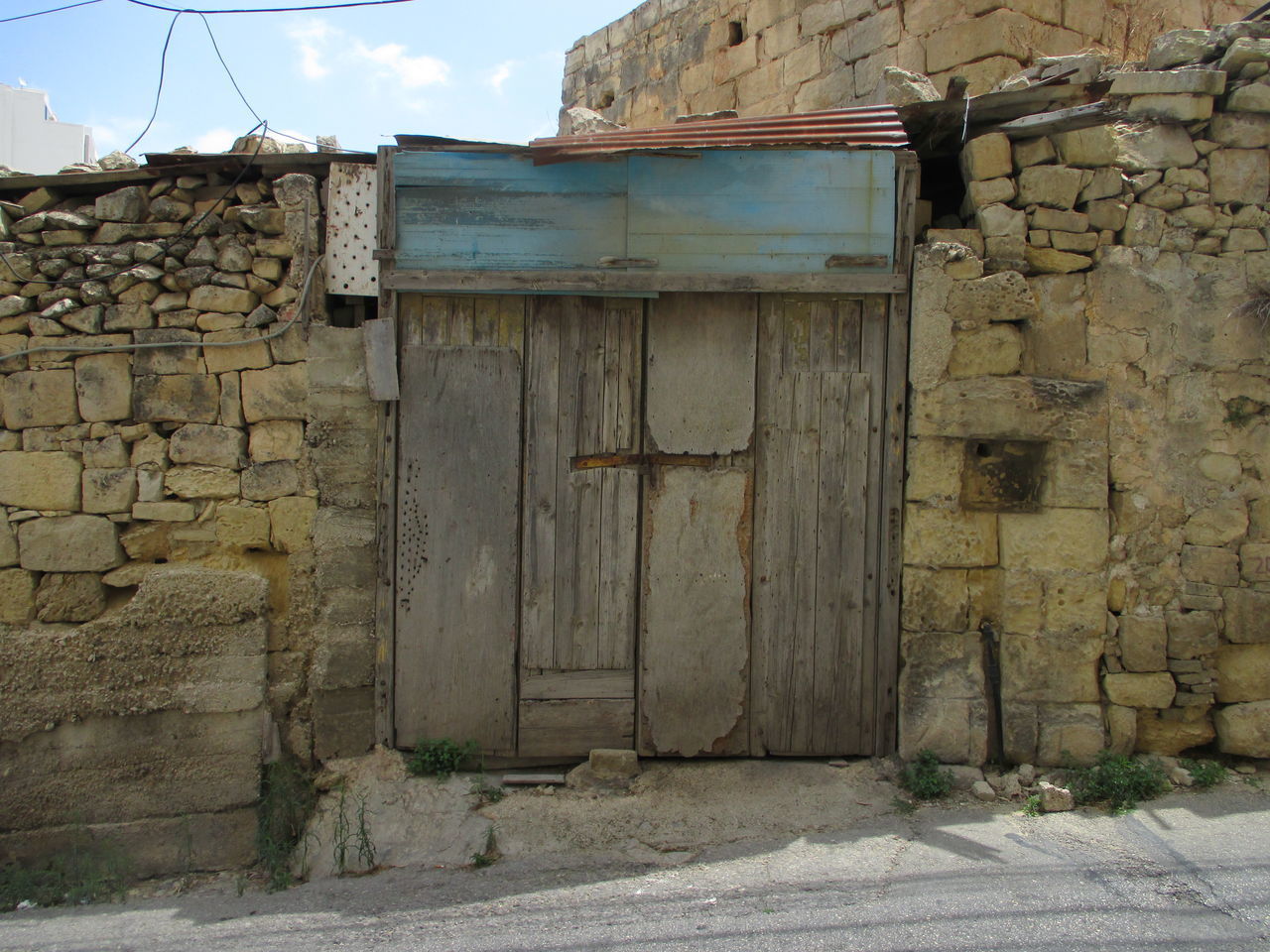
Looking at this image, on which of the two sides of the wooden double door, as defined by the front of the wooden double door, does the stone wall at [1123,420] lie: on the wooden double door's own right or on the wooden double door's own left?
on the wooden double door's own left

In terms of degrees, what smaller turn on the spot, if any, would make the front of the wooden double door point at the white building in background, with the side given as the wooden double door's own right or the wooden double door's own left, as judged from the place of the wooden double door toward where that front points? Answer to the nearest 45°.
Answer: approximately 135° to the wooden double door's own right

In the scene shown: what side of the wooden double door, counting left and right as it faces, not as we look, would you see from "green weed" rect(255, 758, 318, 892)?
right

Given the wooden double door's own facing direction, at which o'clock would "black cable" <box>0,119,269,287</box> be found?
The black cable is roughly at 3 o'clock from the wooden double door.

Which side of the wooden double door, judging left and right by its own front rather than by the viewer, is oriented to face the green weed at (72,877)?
right

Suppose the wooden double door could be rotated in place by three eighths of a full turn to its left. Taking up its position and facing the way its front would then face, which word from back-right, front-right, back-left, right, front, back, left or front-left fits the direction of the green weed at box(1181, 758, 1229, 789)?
front-right

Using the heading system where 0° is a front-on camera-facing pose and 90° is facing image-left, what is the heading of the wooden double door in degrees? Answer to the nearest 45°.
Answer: approximately 0°

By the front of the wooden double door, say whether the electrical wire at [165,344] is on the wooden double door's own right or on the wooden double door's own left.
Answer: on the wooden double door's own right

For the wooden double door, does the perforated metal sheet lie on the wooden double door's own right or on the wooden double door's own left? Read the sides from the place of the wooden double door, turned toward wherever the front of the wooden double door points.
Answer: on the wooden double door's own right
